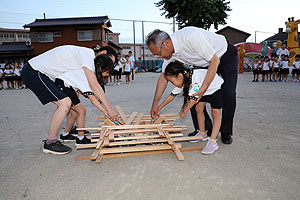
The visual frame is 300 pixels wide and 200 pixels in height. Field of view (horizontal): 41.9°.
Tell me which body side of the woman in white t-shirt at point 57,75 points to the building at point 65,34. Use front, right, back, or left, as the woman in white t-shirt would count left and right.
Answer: left

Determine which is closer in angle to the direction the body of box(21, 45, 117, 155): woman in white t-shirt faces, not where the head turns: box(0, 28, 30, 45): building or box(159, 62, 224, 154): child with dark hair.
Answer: the child with dark hair

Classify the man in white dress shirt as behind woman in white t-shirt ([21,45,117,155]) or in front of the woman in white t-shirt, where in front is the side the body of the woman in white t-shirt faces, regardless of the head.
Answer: in front

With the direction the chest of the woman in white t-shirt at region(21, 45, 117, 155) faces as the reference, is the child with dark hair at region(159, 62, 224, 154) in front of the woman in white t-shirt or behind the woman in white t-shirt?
in front

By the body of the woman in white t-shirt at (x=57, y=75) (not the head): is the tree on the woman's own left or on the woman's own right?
on the woman's own left

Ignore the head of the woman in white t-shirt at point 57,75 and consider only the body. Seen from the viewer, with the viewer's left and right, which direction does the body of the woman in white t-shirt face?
facing to the right of the viewer
